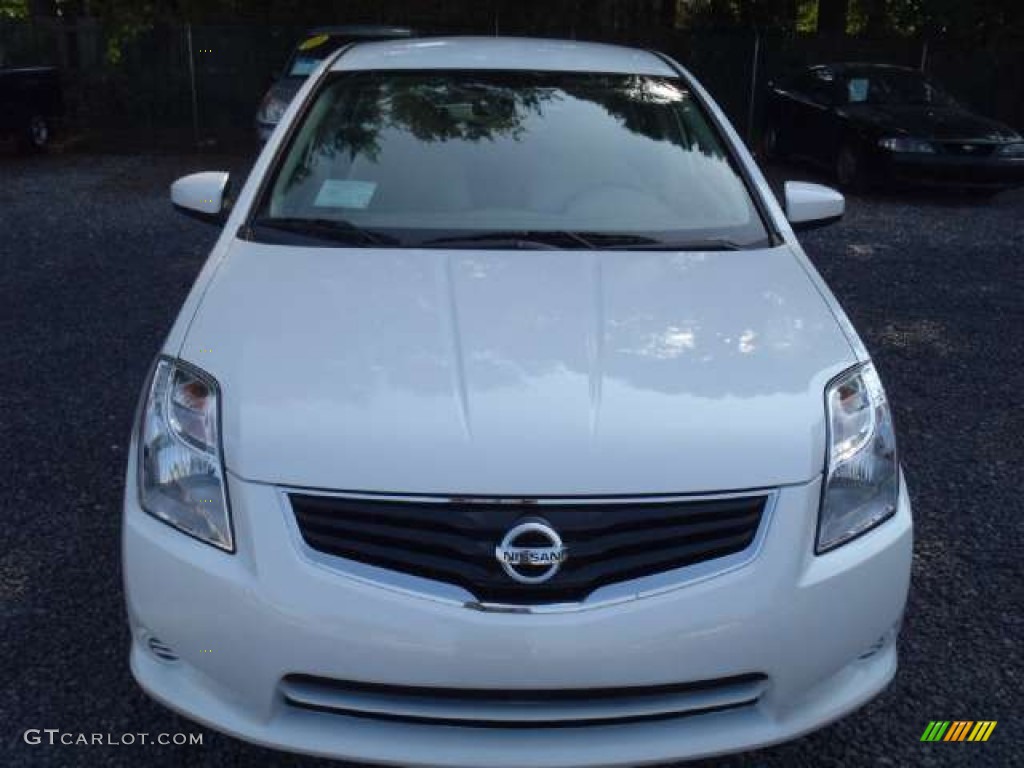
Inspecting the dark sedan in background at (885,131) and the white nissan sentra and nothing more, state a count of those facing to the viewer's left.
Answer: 0

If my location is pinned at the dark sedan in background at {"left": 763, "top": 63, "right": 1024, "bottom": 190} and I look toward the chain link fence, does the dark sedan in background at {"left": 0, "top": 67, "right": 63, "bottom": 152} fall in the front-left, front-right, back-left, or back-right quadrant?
front-left

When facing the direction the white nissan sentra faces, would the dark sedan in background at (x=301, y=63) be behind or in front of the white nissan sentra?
behind

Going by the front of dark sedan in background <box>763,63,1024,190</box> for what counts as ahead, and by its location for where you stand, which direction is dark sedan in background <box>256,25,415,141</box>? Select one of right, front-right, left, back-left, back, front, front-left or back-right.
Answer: back-right

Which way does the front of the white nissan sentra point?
toward the camera

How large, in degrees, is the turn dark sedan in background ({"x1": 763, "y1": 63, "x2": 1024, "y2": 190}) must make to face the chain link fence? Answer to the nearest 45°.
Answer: approximately 135° to its right

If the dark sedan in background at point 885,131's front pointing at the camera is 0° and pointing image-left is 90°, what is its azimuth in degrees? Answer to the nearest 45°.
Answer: approximately 315°

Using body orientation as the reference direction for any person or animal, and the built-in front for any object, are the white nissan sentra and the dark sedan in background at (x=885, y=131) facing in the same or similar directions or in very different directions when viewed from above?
same or similar directions

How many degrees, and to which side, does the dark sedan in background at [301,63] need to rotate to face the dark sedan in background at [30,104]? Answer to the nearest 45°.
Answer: approximately 45° to its right

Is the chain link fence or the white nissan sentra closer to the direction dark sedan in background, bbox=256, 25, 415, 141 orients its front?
the white nissan sentra

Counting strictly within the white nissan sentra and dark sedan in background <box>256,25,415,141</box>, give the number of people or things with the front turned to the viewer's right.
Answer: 0
